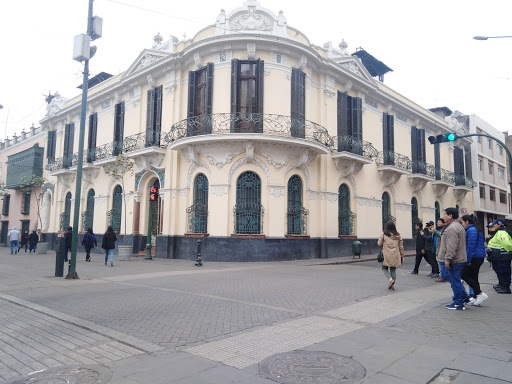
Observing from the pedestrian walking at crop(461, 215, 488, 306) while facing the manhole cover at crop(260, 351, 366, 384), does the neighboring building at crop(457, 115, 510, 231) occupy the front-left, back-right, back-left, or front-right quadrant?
back-right
